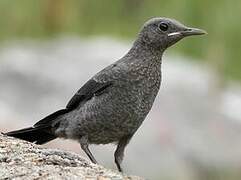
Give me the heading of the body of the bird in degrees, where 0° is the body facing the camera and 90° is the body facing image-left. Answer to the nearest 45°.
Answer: approximately 270°
